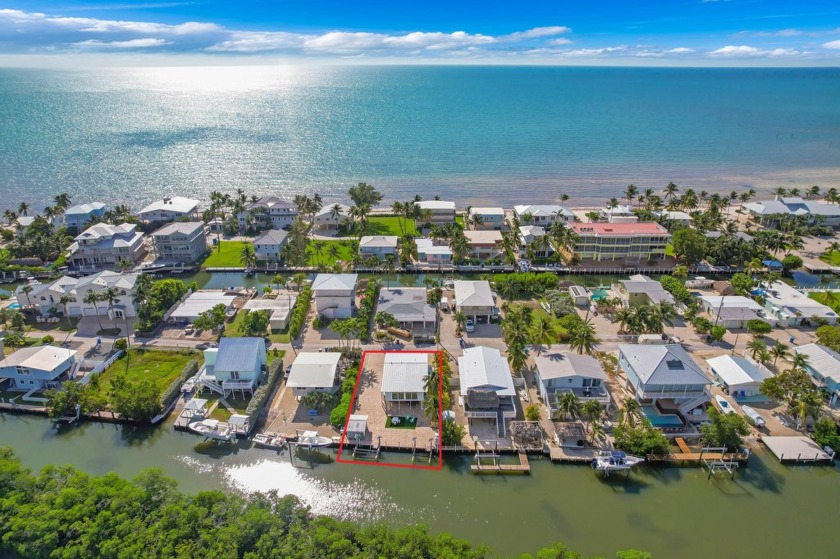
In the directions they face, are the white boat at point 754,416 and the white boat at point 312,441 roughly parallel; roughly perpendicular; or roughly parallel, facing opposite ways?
roughly perpendicular

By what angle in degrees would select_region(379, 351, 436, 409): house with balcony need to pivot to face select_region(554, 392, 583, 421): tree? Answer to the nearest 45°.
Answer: approximately 90° to its left

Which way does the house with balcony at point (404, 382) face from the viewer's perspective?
toward the camera

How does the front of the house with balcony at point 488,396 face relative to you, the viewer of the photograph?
facing the viewer

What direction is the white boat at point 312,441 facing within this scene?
to the viewer's right

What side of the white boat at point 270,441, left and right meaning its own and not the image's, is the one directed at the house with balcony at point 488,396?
back

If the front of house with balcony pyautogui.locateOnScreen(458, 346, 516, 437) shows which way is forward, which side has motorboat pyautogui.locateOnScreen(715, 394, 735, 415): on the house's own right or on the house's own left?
on the house's own left

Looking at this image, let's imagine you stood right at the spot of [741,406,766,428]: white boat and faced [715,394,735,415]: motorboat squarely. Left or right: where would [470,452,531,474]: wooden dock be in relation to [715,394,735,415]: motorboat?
left
